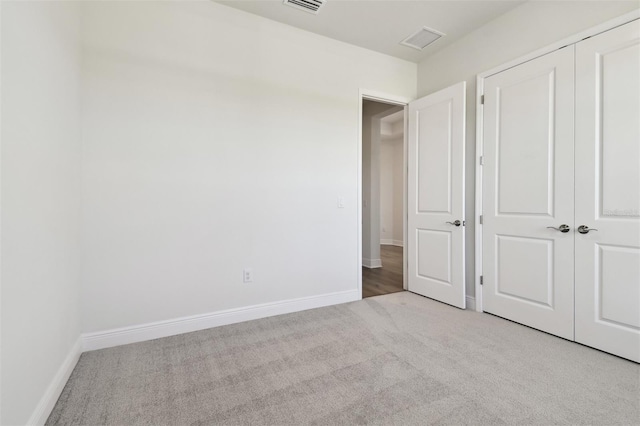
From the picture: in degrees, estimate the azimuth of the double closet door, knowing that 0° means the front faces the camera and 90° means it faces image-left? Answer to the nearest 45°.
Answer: approximately 45°

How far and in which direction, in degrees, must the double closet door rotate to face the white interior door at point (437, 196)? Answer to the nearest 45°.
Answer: approximately 45° to its right
